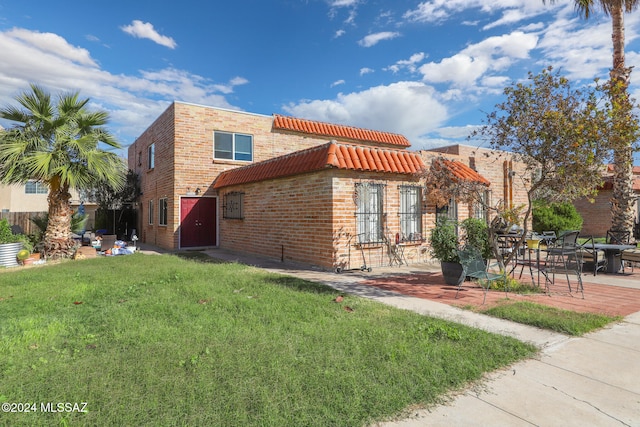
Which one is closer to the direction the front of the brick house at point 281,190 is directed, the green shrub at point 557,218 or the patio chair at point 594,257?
the patio chair
